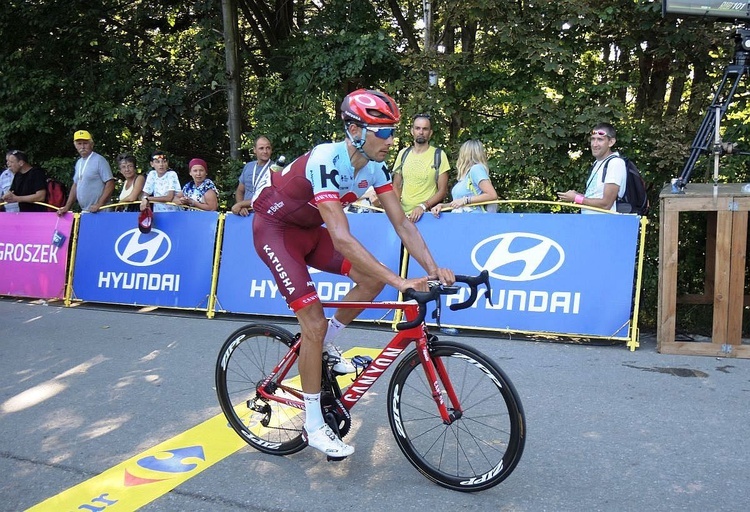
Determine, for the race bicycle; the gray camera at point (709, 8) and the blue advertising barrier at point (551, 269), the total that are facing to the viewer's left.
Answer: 1

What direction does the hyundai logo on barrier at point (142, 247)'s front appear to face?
toward the camera

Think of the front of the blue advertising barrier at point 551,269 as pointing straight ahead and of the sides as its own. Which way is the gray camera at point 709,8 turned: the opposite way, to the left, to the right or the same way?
to the right

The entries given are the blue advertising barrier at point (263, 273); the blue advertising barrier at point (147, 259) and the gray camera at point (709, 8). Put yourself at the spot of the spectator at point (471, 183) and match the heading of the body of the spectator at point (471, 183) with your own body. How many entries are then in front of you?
2

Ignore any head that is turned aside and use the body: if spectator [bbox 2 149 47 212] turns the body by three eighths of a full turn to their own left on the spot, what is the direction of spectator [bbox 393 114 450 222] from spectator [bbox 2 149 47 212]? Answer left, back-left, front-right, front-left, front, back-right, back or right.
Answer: front-right

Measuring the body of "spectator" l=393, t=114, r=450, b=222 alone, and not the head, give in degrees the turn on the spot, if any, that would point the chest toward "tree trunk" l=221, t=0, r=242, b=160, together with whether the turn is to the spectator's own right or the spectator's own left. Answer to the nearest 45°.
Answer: approximately 135° to the spectator's own right

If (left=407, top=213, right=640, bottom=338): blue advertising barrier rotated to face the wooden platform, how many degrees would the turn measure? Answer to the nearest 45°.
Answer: approximately 90° to its left

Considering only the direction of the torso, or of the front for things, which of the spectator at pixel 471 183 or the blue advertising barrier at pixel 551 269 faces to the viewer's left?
the spectator

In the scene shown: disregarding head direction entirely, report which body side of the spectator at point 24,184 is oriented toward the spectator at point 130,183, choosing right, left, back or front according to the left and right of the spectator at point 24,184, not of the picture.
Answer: left

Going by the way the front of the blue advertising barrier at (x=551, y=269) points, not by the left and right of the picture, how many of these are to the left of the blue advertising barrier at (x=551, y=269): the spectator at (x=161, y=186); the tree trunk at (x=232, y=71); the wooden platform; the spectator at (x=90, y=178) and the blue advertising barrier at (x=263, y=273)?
1

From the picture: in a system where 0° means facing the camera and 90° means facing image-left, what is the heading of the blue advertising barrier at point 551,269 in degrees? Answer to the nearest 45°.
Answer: approximately 0°
